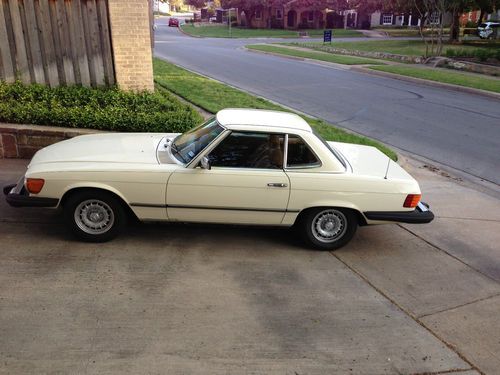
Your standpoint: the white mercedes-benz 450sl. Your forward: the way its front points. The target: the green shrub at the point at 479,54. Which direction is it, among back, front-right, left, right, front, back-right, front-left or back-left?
back-right

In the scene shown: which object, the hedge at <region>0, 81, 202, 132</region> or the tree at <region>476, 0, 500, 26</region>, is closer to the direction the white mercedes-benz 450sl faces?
the hedge

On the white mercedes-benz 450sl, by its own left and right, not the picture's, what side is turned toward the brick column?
right

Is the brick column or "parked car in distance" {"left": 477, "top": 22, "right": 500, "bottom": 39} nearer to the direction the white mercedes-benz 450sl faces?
the brick column

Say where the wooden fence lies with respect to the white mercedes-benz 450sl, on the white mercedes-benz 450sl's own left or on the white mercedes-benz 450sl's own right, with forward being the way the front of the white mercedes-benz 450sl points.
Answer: on the white mercedes-benz 450sl's own right

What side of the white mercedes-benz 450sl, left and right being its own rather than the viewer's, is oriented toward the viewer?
left

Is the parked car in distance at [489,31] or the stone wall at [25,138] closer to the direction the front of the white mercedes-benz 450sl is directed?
the stone wall

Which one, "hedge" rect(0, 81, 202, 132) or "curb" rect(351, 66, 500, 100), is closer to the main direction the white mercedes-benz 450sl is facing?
the hedge

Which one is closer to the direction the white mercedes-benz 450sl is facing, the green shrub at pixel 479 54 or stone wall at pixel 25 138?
the stone wall

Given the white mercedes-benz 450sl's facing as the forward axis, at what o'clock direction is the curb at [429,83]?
The curb is roughly at 4 o'clock from the white mercedes-benz 450sl.

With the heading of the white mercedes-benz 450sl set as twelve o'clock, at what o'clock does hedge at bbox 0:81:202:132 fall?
The hedge is roughly at 2 o'clock from the white mercedes-benz 450sl.
